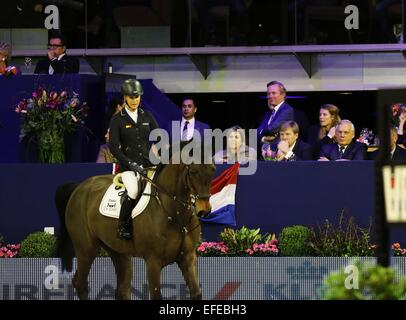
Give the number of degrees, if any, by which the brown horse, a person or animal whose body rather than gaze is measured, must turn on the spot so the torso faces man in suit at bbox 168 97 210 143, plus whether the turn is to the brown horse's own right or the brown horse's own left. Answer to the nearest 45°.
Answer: approximately 135° to the brown horse's own left

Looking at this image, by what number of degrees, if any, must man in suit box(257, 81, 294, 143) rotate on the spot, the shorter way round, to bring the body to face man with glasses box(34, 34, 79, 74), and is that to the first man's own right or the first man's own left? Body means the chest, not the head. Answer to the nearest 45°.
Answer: approximately 45° to the first man's own right

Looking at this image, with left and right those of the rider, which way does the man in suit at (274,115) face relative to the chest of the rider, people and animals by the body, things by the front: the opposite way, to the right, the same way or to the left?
to the right

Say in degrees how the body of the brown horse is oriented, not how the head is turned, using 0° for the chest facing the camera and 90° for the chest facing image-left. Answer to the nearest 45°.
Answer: approximately 315°

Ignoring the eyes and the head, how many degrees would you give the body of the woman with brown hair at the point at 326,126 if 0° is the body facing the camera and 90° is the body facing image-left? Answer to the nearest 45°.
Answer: approximately 45°

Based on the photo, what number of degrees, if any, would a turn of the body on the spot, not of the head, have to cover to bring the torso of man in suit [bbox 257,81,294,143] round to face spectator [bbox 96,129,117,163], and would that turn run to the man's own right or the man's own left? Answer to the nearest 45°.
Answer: approximately 45° to the man's own right

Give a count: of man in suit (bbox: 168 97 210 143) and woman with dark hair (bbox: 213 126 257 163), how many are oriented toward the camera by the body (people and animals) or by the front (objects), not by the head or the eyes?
2
